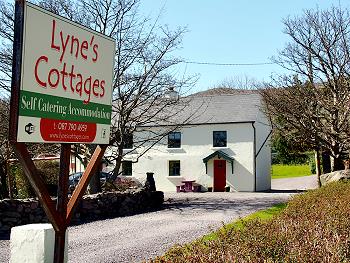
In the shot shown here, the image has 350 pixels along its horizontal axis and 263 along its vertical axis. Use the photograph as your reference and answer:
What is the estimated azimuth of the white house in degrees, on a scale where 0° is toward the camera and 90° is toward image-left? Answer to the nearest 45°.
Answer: approximately 0°

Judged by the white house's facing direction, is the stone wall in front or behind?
in front

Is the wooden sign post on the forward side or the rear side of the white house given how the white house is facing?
on the forward side
